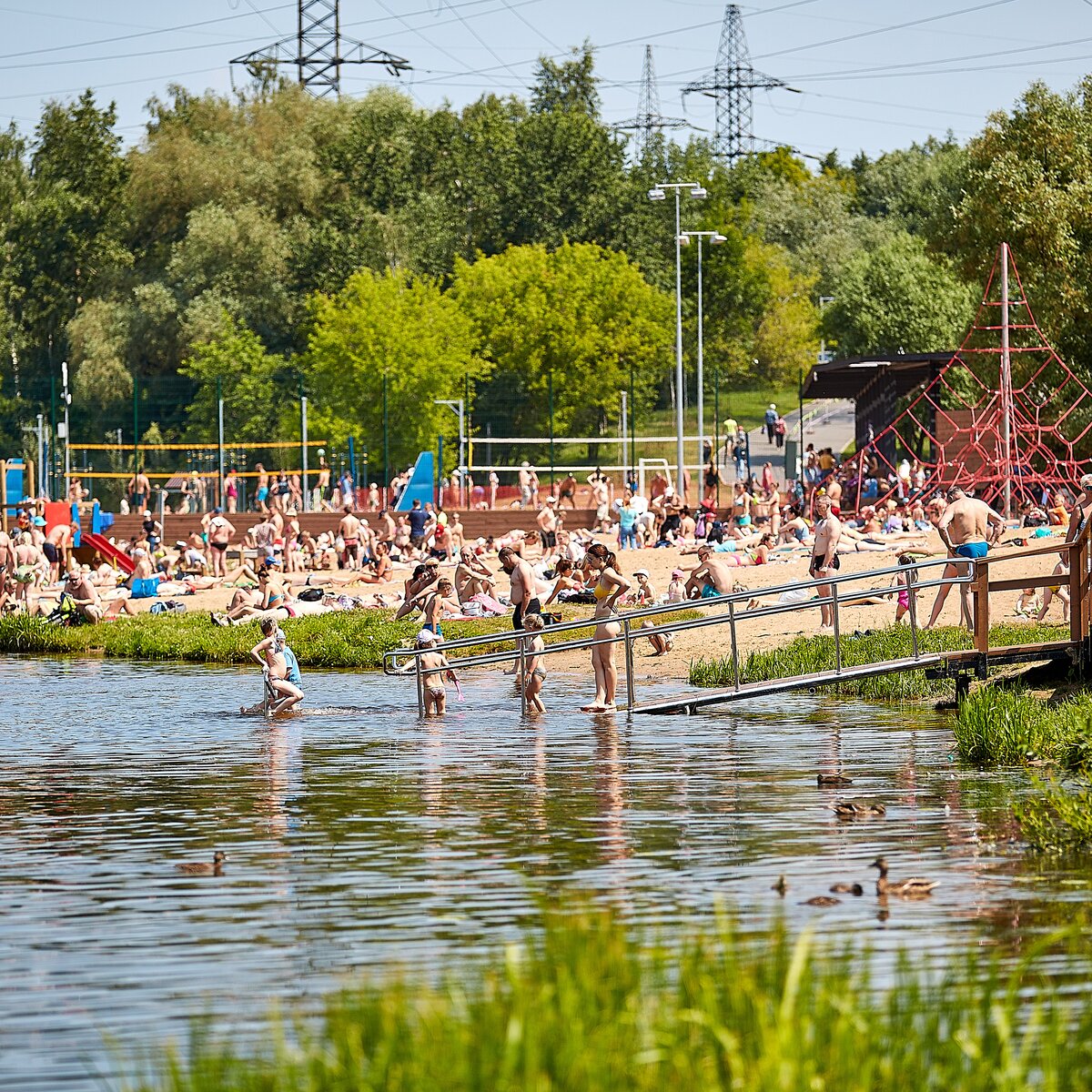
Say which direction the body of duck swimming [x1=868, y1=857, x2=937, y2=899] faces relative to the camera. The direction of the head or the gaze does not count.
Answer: to the viewer's left

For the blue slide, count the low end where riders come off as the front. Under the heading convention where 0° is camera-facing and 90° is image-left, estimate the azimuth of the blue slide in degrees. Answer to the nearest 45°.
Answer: approximately 45°

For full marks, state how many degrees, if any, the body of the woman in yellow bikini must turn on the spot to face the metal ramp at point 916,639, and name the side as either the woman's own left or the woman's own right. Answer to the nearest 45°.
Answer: approximately 135° to the woman's own left

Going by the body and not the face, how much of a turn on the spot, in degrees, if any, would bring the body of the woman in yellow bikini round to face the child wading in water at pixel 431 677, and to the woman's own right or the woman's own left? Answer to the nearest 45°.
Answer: approximately 45° to the woman's own right

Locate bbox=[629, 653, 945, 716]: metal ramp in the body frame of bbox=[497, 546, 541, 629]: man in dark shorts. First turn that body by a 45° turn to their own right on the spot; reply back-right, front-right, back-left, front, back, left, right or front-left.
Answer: back

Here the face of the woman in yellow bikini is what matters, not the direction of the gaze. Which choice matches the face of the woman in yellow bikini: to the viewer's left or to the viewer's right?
to the viewer's left

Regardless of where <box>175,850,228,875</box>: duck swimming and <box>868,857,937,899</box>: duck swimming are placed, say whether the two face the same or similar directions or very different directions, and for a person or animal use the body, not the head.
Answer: very different directions

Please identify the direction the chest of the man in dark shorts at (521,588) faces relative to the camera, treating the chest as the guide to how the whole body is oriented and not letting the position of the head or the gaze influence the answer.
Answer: to the viewer's left
